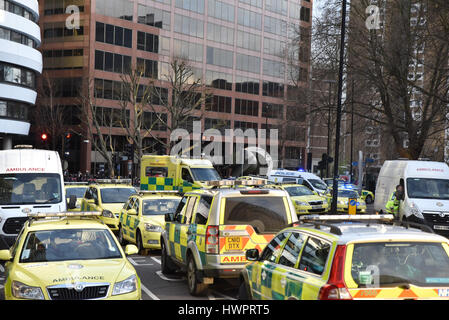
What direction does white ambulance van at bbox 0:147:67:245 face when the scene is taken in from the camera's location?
facing the viewer

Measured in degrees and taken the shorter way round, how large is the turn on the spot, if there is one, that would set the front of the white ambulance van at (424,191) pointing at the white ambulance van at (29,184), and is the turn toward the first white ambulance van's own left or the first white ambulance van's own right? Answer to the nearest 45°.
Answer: approximately 90° to the first white ambulance van's own right

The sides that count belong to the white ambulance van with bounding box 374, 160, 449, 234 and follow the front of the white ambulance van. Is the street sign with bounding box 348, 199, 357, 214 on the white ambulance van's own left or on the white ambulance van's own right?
on the white ambulance van's own right

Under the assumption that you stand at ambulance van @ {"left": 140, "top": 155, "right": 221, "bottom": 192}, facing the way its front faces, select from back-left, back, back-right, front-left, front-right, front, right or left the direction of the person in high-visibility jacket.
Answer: front

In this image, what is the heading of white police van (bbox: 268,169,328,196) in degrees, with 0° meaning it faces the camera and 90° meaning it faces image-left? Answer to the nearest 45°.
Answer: approximately 315°

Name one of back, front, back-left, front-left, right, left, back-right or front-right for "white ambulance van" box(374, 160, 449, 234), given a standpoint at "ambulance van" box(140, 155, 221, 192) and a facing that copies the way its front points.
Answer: front

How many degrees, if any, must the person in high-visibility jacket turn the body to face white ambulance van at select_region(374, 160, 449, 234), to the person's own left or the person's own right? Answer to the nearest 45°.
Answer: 0° — they already face it

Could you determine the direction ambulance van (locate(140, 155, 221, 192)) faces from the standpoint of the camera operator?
facing the viewer and to the right of the viewer

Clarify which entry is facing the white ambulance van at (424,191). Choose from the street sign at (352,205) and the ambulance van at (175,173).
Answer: the ambulance van
